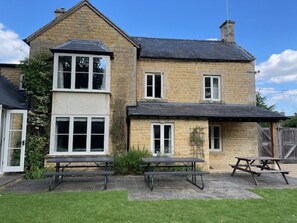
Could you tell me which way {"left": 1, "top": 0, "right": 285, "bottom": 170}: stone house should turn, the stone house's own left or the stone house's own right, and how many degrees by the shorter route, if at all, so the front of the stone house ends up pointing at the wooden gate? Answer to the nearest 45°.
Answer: approximately 135° to the stone house's own left

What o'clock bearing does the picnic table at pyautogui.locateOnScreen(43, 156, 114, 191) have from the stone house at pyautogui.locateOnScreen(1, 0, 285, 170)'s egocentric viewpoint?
The picnic table is roughly at 1 o'clock from the stone house.

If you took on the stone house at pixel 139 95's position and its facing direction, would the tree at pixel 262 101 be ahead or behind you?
behind

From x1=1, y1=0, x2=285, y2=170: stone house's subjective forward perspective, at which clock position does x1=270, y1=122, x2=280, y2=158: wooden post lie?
The wooden post is roughly at 9 o'clock from the stone house.

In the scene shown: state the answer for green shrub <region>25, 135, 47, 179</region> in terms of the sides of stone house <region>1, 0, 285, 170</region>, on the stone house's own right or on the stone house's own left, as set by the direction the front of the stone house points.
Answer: on the stone house's own right

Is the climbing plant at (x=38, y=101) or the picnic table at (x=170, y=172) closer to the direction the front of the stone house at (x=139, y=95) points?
the picnic table

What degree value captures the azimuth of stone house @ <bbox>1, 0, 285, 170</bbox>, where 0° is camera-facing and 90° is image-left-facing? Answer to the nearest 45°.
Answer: approximately 0°

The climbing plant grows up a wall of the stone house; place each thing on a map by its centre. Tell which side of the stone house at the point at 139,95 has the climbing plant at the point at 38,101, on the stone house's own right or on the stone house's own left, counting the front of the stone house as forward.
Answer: on the stone house's own right
